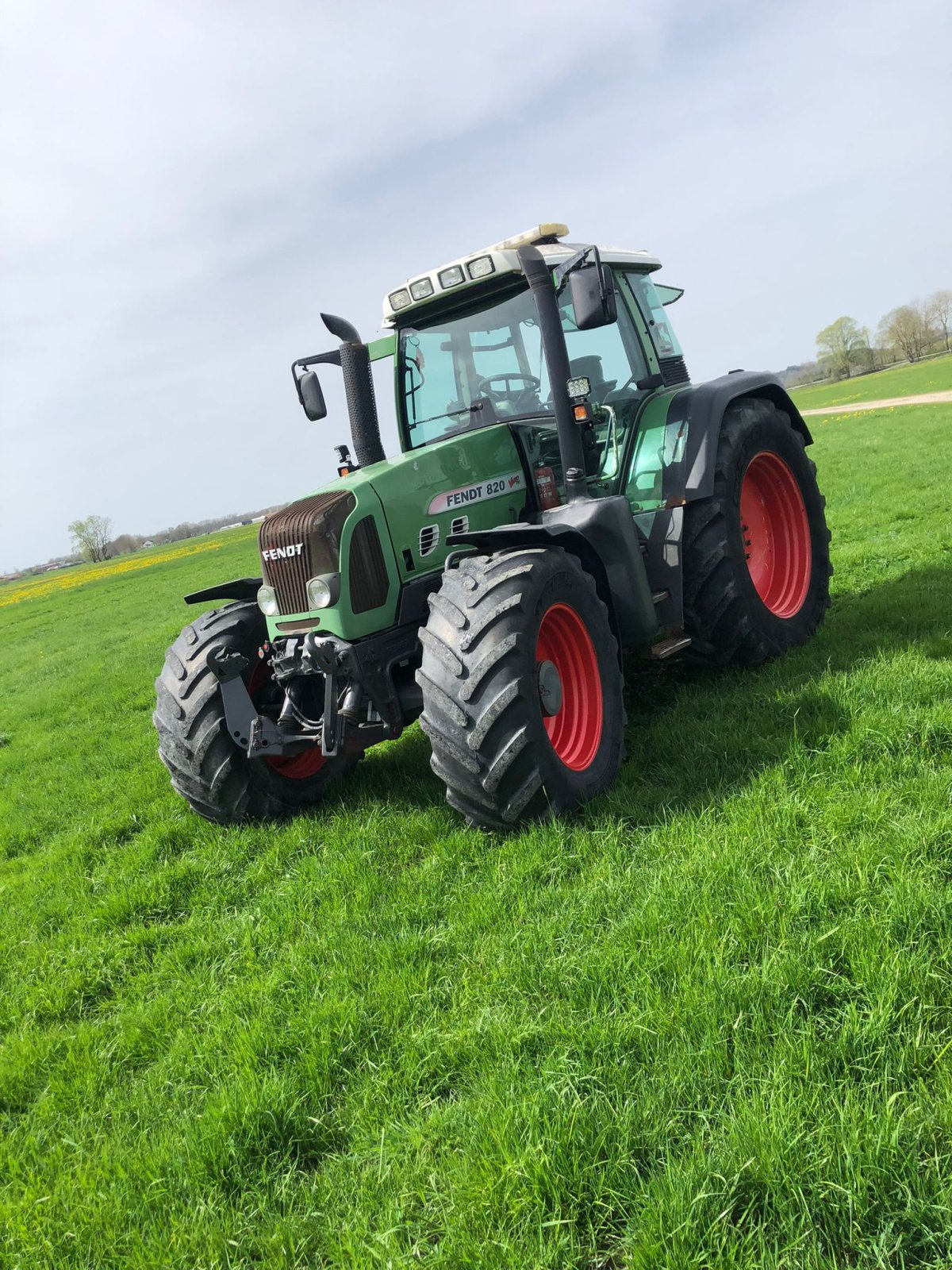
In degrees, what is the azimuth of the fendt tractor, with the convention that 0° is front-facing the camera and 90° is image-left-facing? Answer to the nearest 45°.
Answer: approximately 45°
